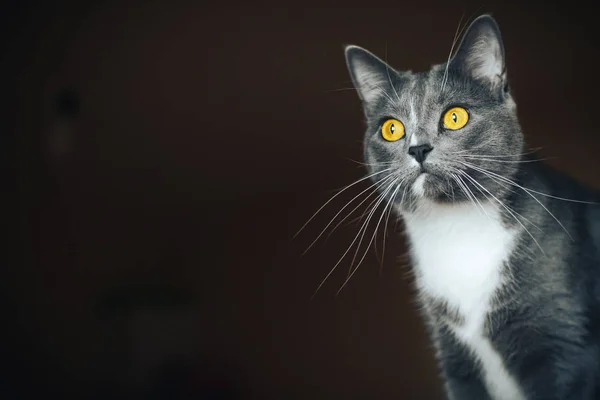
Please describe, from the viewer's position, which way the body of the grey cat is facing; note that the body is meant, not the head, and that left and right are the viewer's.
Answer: facing the viewer and to the left of the viewer
